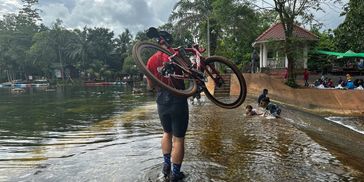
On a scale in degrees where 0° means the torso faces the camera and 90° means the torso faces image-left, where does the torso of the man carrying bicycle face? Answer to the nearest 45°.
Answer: approximately 225°

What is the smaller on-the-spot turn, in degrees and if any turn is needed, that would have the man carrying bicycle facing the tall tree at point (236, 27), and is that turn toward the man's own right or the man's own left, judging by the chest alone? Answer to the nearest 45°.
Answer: approximately 45° to the man's own left

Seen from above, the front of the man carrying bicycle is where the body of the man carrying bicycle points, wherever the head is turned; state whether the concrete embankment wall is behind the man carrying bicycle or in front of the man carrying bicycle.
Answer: in front
